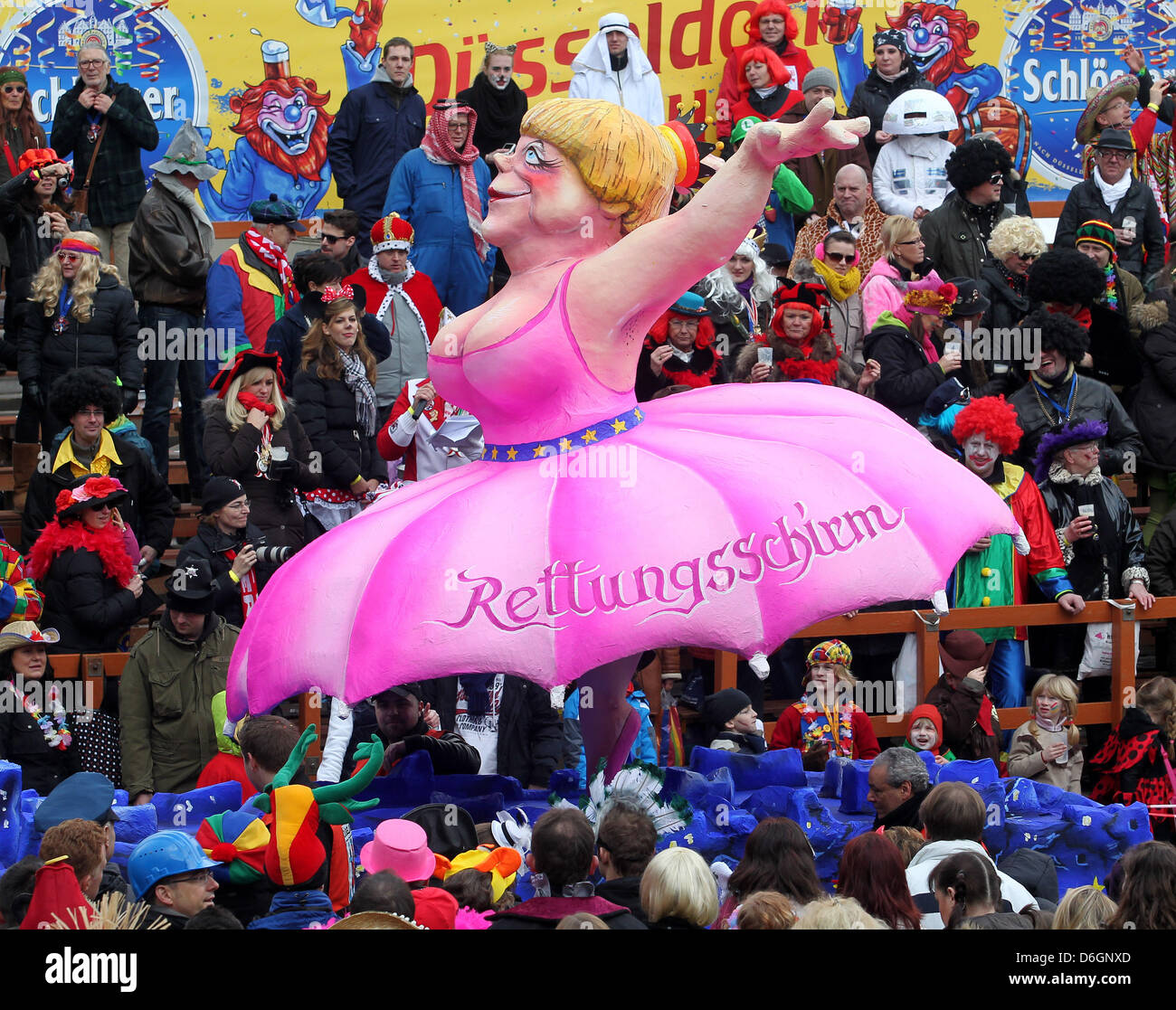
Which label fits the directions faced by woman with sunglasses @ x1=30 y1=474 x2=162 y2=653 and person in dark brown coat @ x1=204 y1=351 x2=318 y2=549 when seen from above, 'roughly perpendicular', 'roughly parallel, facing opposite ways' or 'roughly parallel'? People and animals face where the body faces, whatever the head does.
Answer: roughly parallel

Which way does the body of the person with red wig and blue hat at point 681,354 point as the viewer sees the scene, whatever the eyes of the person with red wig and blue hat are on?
toward the camera

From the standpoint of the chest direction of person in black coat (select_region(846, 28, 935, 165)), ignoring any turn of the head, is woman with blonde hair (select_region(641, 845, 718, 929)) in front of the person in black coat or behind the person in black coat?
in front

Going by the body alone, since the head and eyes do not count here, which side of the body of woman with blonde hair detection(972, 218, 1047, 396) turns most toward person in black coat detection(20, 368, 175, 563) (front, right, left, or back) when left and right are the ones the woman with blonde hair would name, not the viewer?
right

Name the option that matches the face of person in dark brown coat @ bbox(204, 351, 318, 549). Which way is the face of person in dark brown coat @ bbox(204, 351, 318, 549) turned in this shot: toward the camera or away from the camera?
toward the camera

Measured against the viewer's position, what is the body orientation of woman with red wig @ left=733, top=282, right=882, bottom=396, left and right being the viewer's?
facing the viewer

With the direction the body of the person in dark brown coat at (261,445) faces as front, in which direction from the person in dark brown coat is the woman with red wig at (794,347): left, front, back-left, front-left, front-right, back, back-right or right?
front-left

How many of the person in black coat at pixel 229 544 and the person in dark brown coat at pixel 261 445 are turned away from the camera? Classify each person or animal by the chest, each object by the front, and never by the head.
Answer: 0

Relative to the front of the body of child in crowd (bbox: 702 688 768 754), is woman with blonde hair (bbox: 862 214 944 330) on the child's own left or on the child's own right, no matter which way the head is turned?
on the child's own left

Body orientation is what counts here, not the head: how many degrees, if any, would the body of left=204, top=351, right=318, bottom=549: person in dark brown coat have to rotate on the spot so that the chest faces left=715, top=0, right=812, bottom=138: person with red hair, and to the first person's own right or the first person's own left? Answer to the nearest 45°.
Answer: approximately 90° to the first person's own left

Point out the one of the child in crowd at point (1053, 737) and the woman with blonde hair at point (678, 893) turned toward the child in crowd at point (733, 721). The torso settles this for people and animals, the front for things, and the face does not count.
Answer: the woman with blonde hair

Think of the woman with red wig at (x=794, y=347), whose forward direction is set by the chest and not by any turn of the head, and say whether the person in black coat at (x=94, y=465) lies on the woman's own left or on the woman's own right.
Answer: on the woman's own right

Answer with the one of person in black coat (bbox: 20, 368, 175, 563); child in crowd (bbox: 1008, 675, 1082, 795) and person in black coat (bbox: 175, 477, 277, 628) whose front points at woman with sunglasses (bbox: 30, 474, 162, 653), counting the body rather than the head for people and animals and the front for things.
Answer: person in black coat (bbox: 20, 368, 175, 563)

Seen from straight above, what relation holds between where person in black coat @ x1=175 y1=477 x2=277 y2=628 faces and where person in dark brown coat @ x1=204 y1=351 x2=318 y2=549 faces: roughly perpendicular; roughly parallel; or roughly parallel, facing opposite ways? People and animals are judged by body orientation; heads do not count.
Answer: roughly parallel

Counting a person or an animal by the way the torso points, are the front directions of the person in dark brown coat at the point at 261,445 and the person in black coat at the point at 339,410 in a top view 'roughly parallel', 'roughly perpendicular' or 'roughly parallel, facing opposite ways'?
roughly parallel

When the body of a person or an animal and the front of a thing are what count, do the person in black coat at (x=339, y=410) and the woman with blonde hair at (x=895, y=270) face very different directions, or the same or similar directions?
same or similar directions

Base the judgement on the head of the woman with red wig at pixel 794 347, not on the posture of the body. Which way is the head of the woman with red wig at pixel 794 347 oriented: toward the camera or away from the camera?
toward the camera
